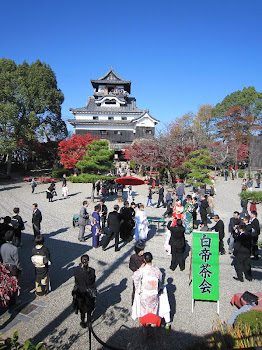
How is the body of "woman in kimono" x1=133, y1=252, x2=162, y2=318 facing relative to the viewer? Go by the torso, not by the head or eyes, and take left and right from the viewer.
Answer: facing away from the viewer

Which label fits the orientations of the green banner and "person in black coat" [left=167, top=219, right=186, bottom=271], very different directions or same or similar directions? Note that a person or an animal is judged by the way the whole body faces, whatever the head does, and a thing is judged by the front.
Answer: very different directions

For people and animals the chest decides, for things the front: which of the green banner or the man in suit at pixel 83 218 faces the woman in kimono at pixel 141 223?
the man in suit

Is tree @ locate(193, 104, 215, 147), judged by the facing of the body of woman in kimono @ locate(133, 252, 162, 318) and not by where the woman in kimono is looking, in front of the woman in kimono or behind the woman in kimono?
in front

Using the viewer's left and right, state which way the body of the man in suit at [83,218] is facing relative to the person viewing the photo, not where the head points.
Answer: facing to the right of the viewer

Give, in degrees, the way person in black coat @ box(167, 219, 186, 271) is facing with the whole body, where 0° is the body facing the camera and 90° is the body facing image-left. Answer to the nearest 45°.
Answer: approximately 180°

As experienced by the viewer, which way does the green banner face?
facing the viewer

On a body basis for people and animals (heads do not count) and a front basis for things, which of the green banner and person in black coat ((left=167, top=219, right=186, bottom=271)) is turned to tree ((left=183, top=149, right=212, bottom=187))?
the person in black coat

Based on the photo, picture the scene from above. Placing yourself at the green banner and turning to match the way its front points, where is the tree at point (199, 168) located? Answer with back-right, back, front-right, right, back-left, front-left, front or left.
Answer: back
